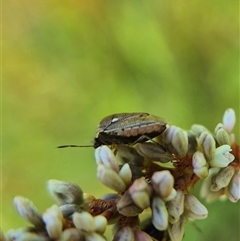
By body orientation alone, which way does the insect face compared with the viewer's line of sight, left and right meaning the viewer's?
facing to the left of the viewer
